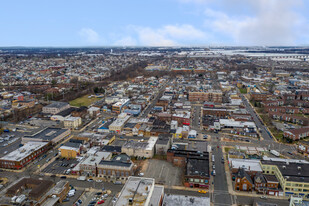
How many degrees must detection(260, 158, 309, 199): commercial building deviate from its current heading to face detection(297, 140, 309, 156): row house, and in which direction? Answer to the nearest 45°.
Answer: approximately 180°

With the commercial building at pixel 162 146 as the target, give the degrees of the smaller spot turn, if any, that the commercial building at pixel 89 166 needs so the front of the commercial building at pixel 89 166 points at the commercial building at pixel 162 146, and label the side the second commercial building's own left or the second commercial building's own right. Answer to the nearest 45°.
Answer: approximately 90° to the second commercial building's own left

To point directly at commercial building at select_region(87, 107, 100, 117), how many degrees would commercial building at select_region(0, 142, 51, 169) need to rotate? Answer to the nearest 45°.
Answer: approximately 90° to its left

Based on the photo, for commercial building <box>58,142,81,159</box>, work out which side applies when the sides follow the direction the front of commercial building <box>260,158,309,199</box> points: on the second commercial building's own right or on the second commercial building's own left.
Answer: on the second commercial building's own right

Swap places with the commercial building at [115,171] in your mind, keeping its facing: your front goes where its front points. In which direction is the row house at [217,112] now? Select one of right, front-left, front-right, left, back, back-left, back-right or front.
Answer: back-left

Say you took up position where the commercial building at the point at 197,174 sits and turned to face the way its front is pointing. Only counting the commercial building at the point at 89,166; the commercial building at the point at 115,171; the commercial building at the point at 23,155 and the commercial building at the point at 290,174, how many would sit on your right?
3

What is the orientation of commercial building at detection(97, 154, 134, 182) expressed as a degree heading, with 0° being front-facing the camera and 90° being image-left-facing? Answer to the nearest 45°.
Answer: approximately 0°

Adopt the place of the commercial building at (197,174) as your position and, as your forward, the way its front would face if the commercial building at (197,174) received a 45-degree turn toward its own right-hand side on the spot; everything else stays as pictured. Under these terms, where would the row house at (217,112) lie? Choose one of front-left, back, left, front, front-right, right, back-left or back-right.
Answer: back-right
